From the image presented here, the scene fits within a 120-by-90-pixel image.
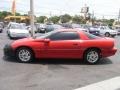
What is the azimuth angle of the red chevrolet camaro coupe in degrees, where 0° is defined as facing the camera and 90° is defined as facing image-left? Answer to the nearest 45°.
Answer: approximately 90°
